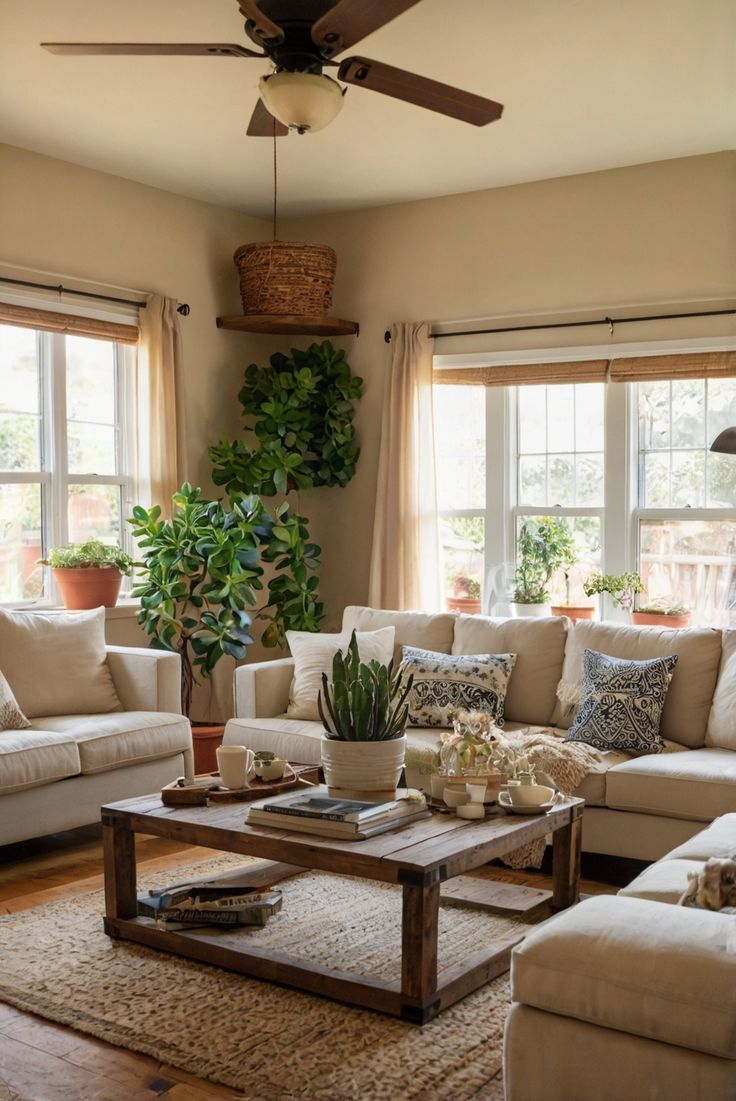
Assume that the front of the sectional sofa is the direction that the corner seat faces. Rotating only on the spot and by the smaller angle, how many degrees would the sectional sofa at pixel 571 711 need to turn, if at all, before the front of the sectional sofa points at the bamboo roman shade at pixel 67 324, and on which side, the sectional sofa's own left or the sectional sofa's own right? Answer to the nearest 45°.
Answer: approximately 45° to the sectional sofa's own right

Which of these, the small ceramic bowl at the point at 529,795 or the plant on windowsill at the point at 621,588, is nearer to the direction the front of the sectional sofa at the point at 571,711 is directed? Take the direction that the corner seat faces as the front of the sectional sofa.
the small ceramic bowl

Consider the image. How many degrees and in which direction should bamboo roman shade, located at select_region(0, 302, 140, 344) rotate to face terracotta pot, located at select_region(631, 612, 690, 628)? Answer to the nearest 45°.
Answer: approximately 45° to its left

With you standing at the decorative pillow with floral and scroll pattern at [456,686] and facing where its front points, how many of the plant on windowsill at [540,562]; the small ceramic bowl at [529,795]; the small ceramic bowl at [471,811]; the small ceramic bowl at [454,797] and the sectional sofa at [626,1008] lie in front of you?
4

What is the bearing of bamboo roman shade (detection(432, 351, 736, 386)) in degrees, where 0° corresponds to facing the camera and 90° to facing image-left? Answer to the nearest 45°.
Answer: approximately 45°

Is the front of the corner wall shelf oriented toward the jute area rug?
yes

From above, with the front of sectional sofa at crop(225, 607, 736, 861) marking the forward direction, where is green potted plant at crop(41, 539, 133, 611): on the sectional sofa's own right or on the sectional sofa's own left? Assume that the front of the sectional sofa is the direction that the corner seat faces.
on the sectional sofa's own right

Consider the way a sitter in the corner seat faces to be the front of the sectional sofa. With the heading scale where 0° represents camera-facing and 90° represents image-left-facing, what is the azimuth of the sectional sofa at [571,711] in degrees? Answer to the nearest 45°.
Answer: approximately 45°

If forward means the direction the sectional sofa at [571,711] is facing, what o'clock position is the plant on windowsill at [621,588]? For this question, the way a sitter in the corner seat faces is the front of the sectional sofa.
The plant on windowsill is roughly at 5 o'clock from the sectional sofa.

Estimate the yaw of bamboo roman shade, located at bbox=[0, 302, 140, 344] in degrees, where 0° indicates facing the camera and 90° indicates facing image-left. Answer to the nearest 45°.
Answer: approximately 315°

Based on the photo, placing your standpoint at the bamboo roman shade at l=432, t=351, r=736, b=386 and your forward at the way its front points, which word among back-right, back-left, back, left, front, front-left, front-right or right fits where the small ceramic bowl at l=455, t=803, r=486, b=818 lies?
front-left

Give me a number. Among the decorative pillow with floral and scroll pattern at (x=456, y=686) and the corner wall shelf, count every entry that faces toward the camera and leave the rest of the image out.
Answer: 2
